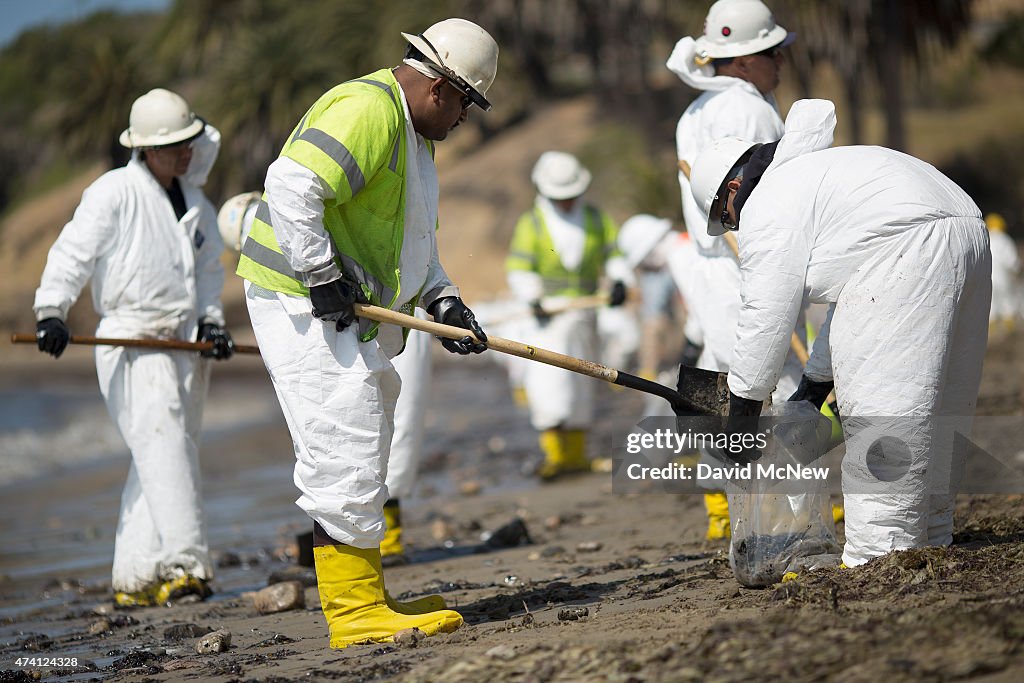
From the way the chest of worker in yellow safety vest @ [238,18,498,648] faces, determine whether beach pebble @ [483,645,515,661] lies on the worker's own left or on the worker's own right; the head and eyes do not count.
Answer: on the worker's own right

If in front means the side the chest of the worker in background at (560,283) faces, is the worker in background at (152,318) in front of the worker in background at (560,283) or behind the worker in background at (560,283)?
in front

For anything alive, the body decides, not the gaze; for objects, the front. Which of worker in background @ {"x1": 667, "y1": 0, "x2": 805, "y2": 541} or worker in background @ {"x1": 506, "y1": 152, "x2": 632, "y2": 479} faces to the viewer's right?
worker in background @ {"x1": 667, "y1": 0, "x2": 805, "y2": 541}

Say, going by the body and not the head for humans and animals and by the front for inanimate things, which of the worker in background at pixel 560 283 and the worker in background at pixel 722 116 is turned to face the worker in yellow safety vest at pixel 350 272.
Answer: the worker in background at pixel 560 283

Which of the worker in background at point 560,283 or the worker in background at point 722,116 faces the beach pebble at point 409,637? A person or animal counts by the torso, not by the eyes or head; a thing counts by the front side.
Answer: the worker in background at point 560,283

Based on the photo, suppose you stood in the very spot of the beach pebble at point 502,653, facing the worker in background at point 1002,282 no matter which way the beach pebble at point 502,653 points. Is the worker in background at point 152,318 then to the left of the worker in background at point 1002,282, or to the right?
left

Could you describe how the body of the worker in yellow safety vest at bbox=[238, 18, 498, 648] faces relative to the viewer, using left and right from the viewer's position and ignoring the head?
facing to the right of the viewer

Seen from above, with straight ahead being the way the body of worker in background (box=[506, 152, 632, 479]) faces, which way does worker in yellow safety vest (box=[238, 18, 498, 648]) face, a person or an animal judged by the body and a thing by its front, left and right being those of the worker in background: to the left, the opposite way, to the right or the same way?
to the left

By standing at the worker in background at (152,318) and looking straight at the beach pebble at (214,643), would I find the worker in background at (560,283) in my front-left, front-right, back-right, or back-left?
back-left

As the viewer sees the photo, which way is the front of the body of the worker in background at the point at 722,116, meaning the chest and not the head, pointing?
to the viewer's right
